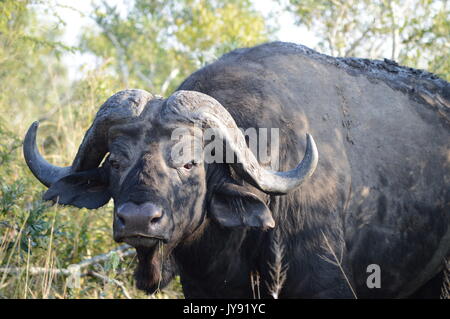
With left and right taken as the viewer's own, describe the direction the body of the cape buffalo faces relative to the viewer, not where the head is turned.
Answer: facing the viewer and to the left of the viewer
